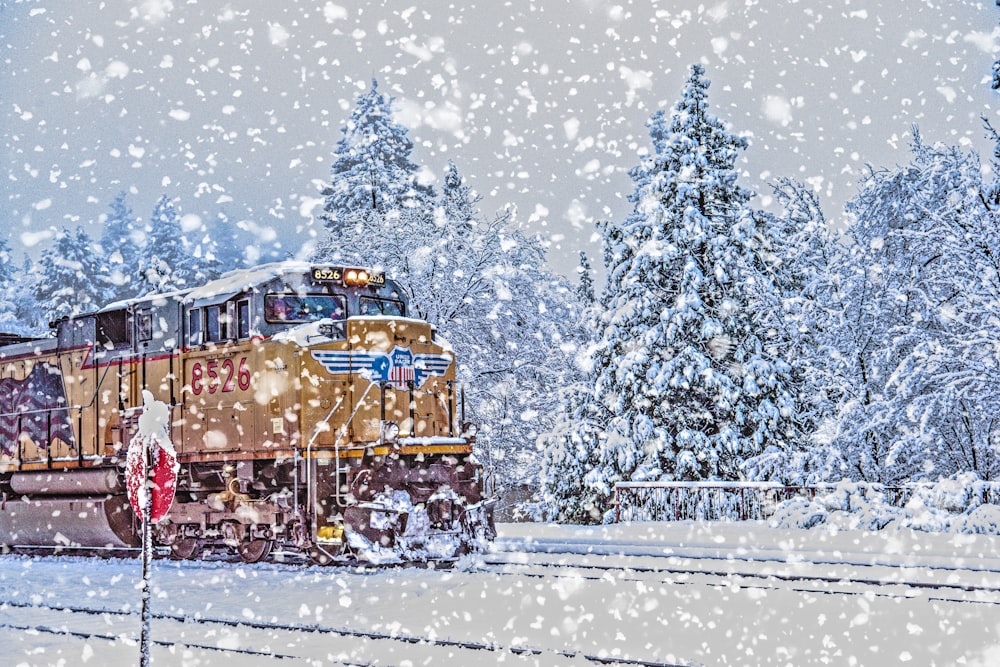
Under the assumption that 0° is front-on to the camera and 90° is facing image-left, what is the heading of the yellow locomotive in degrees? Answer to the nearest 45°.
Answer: approximately 315°

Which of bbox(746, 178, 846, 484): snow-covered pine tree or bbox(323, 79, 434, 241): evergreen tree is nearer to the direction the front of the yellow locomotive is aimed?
the snow-covered pine tree

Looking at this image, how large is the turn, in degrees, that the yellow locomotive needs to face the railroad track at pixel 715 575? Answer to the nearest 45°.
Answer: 0° — it already faces it

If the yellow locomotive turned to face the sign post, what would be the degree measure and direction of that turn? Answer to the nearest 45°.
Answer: approximately 45° to its right

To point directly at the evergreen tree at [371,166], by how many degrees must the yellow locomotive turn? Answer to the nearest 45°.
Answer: approximately 135° to its left

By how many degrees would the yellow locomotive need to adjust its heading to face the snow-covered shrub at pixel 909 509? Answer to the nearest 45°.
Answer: approximately 45° to its left

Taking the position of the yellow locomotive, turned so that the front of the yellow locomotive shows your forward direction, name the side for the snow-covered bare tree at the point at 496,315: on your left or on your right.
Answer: on your left

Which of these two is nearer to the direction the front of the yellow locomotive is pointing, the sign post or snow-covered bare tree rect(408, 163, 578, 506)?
the sign post
